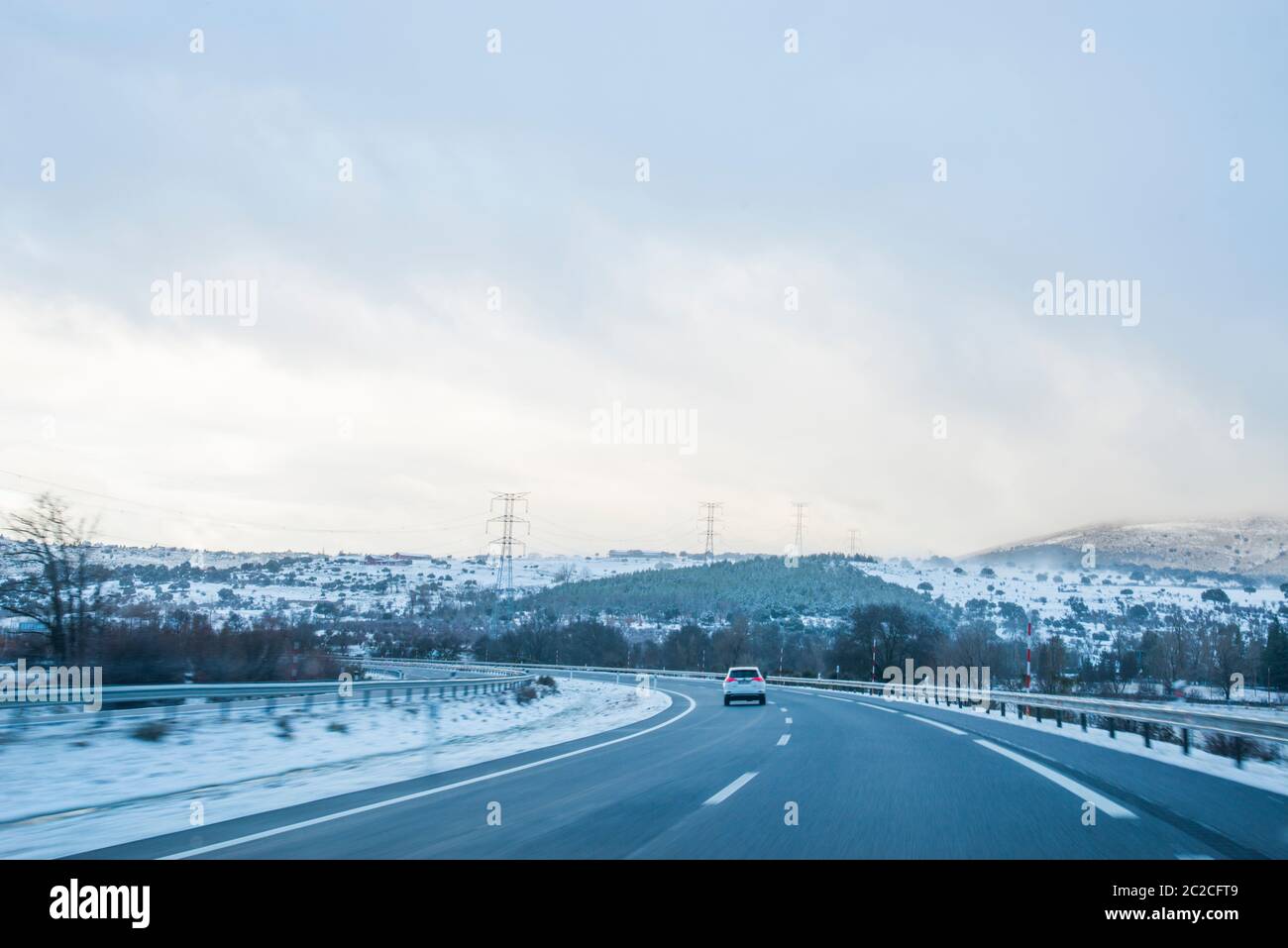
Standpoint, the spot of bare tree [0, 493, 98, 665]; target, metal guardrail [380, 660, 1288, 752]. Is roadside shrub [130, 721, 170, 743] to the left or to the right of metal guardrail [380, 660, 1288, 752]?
right

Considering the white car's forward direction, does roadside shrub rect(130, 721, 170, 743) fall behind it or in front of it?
behind

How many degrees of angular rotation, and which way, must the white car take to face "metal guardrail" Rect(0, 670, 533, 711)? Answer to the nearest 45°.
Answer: approximately 135° to its left

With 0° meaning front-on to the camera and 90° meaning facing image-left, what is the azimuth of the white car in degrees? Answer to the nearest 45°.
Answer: approximately 180°
